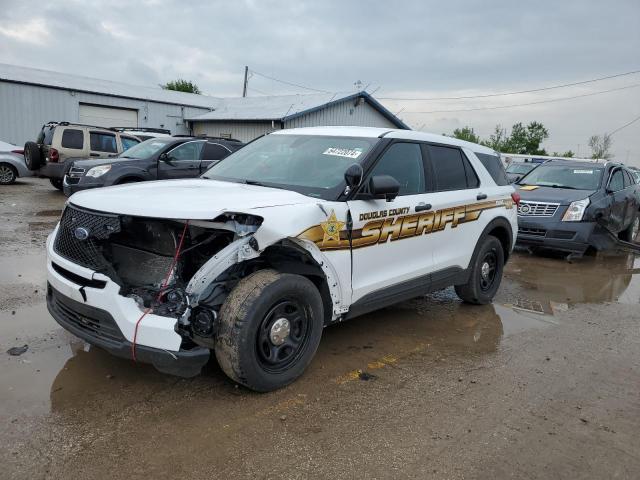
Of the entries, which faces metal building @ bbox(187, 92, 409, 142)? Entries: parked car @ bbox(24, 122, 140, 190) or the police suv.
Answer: the parked car

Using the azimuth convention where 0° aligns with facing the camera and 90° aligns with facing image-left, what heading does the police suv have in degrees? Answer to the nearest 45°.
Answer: approximately 45°

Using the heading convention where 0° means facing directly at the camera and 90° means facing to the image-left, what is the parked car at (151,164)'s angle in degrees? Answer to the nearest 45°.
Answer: approximately 45°

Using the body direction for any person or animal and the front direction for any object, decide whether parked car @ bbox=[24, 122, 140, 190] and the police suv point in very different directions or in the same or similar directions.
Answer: very different directions

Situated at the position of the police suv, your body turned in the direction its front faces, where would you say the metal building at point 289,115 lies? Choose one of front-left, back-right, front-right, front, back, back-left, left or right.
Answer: back-right

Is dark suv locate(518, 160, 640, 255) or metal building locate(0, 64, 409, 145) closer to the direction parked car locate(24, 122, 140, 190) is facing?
the metal building

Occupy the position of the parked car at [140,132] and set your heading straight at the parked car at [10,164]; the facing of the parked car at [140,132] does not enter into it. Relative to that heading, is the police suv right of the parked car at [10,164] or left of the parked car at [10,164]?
left

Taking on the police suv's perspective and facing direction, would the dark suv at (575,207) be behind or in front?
behind

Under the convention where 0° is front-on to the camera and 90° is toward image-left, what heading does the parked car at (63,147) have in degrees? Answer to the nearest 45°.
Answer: approximately 225°

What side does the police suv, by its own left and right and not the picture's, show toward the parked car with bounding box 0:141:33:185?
right

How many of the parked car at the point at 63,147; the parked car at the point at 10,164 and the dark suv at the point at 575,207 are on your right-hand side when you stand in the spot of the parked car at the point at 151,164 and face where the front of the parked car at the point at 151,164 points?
2

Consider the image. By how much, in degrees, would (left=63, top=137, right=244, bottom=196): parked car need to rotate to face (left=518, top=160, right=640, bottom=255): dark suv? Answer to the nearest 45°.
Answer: approximately 90° to its left
